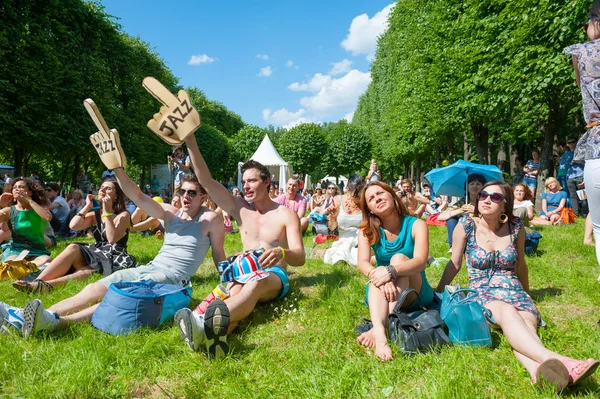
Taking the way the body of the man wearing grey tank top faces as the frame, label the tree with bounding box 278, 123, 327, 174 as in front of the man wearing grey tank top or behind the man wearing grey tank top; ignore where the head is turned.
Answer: behind

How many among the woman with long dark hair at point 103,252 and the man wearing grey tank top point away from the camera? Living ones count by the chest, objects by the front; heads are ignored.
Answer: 0

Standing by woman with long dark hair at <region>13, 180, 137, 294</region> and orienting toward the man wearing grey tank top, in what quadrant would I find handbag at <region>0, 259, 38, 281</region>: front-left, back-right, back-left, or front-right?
back-right

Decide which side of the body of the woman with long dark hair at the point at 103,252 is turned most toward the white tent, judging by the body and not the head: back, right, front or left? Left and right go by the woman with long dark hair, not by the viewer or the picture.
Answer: back

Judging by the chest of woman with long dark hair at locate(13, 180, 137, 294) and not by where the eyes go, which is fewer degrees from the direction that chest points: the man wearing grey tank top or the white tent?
the man wearing grey tank top

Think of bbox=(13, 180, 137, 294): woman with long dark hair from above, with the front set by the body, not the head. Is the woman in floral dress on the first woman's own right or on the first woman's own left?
on the first woman's own left

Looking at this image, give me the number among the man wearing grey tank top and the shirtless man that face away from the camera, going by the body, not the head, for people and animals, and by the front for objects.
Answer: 0

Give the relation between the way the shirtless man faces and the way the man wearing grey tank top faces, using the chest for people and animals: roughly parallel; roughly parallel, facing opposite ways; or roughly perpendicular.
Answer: roughly parallel

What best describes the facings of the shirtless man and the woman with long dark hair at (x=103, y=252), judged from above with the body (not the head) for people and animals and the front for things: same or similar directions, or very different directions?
same or similar directions

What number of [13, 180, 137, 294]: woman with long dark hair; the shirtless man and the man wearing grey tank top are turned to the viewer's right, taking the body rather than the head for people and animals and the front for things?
0

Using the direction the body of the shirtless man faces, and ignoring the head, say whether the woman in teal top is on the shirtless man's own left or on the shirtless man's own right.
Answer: on the shirtless man's own left

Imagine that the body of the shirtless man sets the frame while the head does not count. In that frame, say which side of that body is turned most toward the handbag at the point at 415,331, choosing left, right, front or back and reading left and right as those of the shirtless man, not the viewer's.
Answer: left

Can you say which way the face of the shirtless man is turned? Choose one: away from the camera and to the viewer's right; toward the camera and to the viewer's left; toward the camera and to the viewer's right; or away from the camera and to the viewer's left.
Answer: toward the camera and to the viewer's left

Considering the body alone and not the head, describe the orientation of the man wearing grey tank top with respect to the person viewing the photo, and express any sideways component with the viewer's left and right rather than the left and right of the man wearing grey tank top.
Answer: facing the viewer and to the left of the viewer

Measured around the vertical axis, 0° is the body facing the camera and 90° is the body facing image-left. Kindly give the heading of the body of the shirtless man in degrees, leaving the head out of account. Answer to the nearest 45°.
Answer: approximately 45°

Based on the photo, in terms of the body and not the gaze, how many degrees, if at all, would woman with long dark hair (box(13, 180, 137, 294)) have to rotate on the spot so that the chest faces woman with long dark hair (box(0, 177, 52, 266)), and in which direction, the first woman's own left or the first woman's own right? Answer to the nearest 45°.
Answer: approximately 90° to the first woman's own right

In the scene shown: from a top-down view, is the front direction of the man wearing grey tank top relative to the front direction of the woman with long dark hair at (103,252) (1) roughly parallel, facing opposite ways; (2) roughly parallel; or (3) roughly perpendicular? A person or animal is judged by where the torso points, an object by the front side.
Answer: roughly parallel
